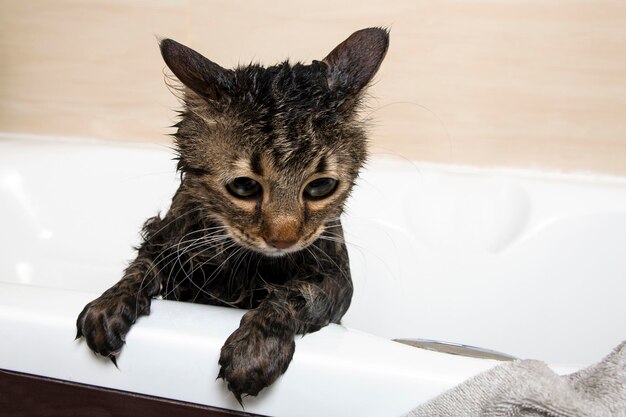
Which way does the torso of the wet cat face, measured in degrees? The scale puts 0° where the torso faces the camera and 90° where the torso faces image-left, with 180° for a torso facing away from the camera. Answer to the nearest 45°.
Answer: approximately 0°

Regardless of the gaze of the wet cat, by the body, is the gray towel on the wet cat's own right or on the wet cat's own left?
on the wet cat's own left
